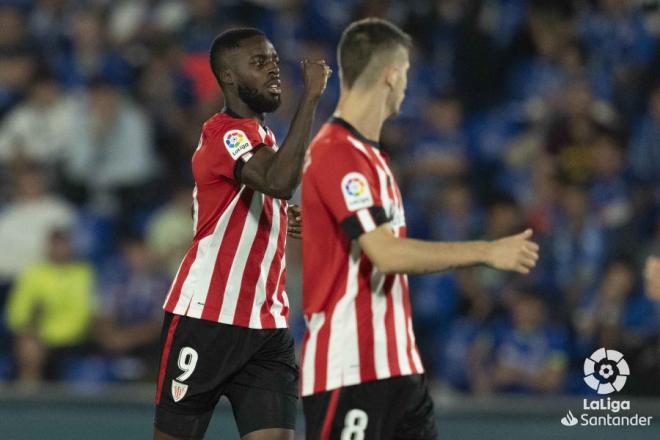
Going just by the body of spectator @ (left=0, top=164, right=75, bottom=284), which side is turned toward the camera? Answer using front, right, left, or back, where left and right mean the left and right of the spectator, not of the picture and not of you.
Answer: front

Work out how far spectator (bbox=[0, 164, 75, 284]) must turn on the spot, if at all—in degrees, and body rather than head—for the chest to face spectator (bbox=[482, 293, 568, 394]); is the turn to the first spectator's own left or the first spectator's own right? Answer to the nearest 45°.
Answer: approximately 45° to the first spectator's own left

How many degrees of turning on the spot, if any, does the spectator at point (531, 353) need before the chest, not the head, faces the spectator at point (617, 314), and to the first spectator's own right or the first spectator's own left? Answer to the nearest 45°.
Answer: approximately 90° to the first spectator's own left

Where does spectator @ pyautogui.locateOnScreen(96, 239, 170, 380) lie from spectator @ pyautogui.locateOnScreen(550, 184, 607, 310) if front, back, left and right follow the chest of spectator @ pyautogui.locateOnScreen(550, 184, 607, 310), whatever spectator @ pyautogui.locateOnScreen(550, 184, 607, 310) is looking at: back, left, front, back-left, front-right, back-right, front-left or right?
right

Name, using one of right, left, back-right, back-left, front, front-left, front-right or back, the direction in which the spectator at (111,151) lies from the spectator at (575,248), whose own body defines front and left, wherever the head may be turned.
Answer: right
